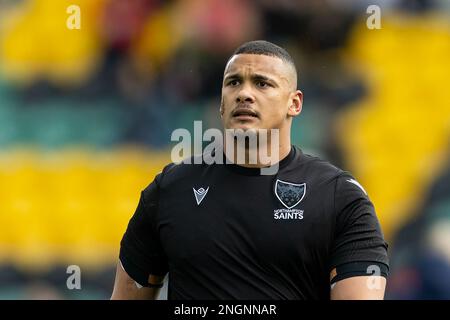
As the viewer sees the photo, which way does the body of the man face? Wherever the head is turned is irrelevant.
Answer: toward the camera

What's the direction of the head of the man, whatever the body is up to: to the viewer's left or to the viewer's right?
to the viewer's left
